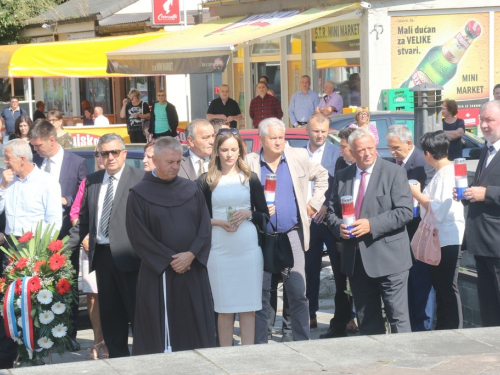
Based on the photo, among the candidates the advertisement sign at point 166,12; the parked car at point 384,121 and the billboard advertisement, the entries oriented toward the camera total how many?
2

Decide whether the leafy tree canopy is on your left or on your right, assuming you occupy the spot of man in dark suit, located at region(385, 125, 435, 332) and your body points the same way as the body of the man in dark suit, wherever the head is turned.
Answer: on your right

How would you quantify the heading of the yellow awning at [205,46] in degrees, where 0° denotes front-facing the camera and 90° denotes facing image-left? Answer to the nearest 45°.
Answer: approximately 45°

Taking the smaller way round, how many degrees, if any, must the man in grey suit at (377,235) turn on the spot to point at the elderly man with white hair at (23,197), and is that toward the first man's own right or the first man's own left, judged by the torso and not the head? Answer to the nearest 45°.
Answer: approximately 45° to the first man's own right

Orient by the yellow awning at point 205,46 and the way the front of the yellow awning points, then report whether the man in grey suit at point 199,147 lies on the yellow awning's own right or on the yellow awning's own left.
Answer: on the yellow awning's own left

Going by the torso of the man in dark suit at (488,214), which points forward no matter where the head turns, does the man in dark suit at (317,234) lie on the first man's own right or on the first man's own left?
on the first man's own right

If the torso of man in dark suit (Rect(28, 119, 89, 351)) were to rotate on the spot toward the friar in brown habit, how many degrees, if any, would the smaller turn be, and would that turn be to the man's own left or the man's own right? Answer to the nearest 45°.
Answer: approximately 45° to the man's own left

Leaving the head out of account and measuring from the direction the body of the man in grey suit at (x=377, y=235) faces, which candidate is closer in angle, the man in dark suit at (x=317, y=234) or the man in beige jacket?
the man in beige jacket

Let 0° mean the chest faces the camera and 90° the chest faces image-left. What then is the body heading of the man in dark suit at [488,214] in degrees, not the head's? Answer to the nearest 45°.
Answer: approximately 45°

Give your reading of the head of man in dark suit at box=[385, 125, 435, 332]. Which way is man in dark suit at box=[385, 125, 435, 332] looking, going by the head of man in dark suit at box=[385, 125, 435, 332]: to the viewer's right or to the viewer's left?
to the viewer's left

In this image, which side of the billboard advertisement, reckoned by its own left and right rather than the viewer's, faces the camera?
front

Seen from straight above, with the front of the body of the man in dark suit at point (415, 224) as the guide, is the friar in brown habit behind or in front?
in front
